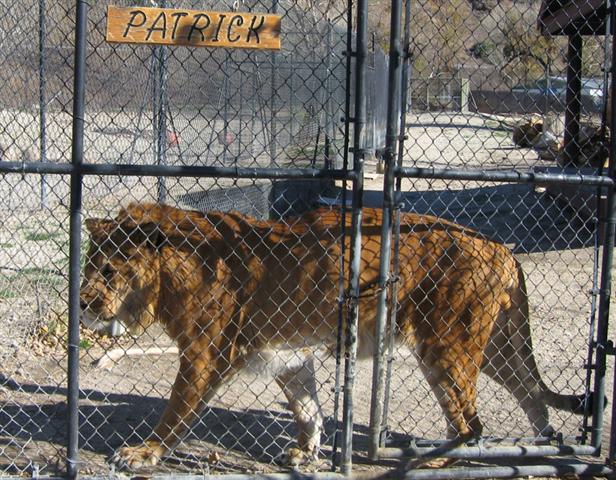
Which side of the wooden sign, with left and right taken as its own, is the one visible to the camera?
front

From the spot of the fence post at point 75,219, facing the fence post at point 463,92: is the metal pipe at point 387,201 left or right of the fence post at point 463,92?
right

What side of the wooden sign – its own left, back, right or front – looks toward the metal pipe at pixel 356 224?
left

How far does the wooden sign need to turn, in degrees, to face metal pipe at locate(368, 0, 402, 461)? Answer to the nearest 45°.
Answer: approximately 90° to its left

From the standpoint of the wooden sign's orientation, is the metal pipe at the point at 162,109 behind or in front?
behind

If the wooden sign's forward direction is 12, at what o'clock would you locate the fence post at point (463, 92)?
The fence post is roughly at 7 o'clock from the wooden sign.
